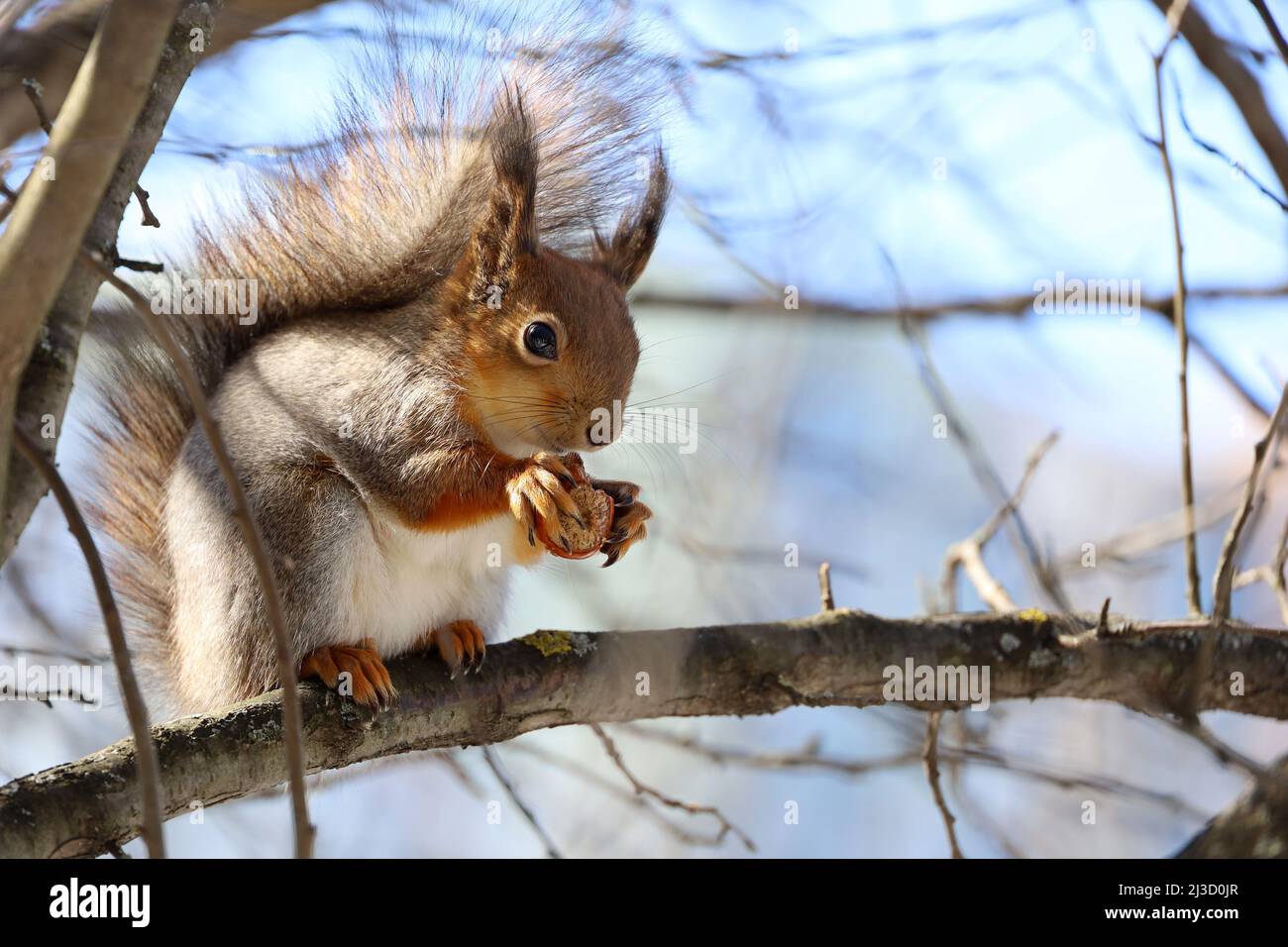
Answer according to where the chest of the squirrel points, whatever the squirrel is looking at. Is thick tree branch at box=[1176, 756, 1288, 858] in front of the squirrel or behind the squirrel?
in front

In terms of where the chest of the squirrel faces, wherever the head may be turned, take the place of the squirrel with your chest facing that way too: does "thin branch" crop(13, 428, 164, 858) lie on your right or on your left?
on your right

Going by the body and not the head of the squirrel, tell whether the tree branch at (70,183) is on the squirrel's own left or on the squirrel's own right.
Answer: on the squirrel's own right

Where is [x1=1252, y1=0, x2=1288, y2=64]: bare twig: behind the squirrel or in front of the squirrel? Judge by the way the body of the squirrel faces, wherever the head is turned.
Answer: in front

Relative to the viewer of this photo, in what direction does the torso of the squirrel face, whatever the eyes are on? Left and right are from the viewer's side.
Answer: facing the viewer and to the right of the viewer

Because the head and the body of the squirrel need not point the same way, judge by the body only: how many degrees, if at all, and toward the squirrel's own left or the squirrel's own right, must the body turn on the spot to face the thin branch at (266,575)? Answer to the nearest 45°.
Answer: approximately 45° to the squirrel's own right
